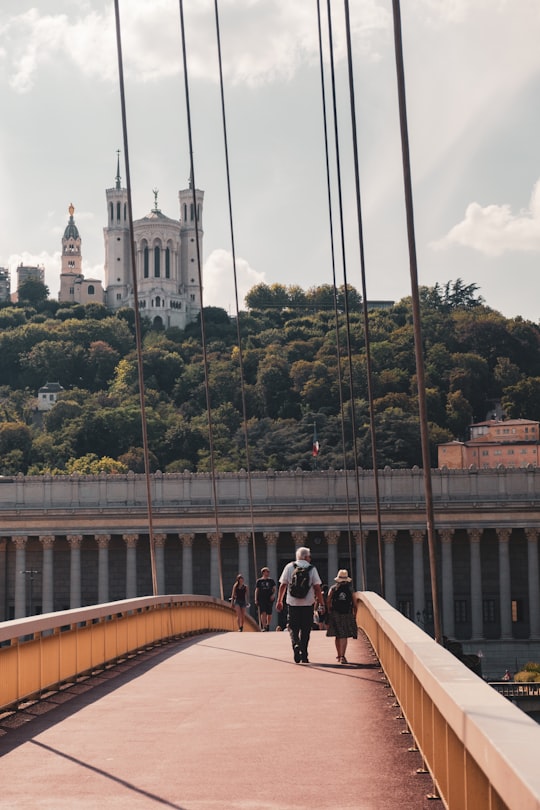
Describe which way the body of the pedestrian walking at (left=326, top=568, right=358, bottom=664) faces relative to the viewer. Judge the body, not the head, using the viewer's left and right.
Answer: facing away from the viewer

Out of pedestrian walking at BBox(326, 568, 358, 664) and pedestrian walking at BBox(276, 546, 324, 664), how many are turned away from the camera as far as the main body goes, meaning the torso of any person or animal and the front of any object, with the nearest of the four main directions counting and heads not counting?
2

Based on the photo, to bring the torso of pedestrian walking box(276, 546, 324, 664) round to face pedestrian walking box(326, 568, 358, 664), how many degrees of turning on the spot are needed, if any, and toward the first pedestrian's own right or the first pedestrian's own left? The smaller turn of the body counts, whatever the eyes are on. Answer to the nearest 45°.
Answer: approximately 45° to the first pedestrian's own right

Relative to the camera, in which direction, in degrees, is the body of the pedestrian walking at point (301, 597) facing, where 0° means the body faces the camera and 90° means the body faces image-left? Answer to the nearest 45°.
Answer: approximately 180°

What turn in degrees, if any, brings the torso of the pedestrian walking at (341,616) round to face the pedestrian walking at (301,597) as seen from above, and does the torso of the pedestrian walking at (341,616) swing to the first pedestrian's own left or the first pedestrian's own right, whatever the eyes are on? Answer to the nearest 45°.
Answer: approximately 135° to the first pedestrian's own left
